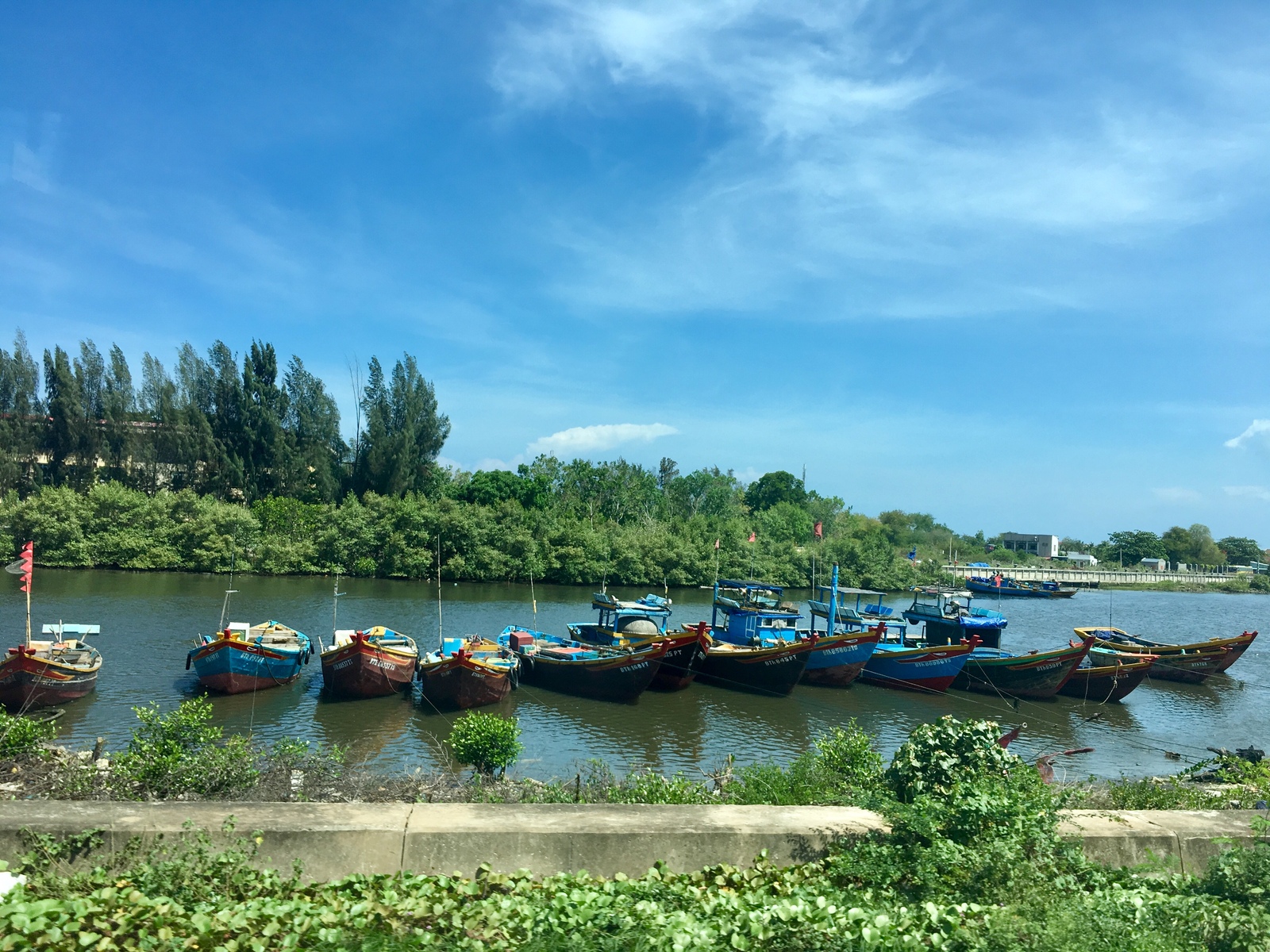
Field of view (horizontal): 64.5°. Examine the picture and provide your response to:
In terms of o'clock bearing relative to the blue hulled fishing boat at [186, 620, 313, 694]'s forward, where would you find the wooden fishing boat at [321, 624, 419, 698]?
The wooden fishing boat is roughly at 8 o'clock from the blue hulled fishing boat.

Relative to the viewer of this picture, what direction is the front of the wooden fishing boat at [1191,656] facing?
facing the viewer and to the right of the viewer

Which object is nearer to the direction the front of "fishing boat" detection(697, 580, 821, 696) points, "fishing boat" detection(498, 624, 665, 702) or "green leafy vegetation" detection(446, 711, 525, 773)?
the green leafy vegetation

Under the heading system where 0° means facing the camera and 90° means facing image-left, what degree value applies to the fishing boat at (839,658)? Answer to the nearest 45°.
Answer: approximately 315°

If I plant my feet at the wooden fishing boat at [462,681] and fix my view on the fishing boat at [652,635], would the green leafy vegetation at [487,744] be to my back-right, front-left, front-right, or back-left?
back-right

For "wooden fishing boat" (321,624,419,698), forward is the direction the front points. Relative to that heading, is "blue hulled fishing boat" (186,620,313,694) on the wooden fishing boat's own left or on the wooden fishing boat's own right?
on the wooden fishing boat's own right

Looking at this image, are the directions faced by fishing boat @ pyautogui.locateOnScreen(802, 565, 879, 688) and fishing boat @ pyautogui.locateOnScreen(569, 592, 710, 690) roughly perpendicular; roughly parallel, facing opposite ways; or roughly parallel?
roughly parallel

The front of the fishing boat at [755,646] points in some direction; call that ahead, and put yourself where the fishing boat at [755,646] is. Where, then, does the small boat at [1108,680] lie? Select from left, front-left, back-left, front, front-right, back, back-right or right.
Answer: front-left

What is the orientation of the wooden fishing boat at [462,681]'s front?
toward the camera

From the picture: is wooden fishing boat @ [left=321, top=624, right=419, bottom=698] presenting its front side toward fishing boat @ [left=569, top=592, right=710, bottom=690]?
no

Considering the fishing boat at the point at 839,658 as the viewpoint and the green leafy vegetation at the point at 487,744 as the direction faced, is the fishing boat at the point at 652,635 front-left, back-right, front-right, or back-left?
front-right

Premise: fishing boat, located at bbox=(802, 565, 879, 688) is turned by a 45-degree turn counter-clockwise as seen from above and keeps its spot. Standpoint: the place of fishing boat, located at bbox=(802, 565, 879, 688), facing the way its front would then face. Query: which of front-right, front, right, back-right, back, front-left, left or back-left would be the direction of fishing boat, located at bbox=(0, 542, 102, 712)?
back-right

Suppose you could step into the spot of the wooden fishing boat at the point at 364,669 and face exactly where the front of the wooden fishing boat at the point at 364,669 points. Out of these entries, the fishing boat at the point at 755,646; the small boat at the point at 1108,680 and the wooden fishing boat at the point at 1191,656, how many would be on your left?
3

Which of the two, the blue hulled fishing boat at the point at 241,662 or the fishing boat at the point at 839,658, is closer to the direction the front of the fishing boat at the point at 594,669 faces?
the fishing boat

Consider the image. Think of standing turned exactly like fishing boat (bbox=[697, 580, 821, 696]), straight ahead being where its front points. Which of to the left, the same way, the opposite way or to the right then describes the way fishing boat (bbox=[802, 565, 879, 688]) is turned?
the same way

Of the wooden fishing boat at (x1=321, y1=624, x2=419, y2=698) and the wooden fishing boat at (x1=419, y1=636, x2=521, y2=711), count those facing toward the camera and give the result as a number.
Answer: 2

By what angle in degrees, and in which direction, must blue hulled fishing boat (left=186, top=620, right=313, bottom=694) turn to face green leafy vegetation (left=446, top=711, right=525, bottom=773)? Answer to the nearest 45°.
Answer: approximately 45° to its left

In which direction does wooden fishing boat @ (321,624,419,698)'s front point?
toward the camera

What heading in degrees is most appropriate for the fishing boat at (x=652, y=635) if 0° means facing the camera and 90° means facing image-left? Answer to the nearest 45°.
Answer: approximately 315°

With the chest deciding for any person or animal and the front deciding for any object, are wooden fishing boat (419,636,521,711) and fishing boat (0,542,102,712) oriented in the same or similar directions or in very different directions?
same or similar directions
